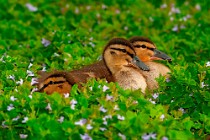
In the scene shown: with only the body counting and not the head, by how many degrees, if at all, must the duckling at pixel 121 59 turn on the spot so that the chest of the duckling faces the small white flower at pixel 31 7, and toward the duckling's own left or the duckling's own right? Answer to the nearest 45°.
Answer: approximately 135° to the duckling's own left

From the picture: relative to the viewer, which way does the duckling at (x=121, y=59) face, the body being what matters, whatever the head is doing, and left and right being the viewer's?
facing to the right of the viewer
